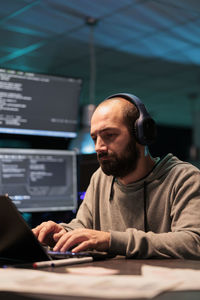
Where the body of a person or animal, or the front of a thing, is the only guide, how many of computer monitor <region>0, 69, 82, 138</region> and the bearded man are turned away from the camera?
0

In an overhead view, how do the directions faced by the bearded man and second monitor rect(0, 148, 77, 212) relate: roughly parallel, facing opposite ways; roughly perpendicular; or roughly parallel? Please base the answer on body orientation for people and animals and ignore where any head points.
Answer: roughly perpendicular

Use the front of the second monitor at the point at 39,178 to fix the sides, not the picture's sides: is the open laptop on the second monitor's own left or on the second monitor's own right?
on the second monitor's own right

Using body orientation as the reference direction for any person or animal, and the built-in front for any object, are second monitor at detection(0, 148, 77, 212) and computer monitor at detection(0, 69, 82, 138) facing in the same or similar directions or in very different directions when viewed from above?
same or similar directions

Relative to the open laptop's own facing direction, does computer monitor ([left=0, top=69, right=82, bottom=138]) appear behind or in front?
in front

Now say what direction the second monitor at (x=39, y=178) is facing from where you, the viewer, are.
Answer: facing the viewer and to the right of the viewer

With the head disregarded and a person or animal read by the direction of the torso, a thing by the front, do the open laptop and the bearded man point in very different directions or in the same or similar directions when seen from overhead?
very different directions

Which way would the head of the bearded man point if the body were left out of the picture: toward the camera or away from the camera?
toward the camera

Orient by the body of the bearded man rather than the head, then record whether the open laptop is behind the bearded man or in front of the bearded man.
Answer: in front

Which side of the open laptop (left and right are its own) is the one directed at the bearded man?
front

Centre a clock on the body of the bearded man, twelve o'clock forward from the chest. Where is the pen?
The pen is roughly at 11 o'clock from the bearded man.

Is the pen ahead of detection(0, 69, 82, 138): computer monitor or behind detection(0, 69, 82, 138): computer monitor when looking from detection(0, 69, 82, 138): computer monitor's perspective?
ahead

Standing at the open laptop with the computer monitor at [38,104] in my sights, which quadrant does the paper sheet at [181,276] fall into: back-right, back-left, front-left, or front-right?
back-right

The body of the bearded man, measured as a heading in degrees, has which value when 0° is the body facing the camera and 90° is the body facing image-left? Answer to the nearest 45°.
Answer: approximately 45°
